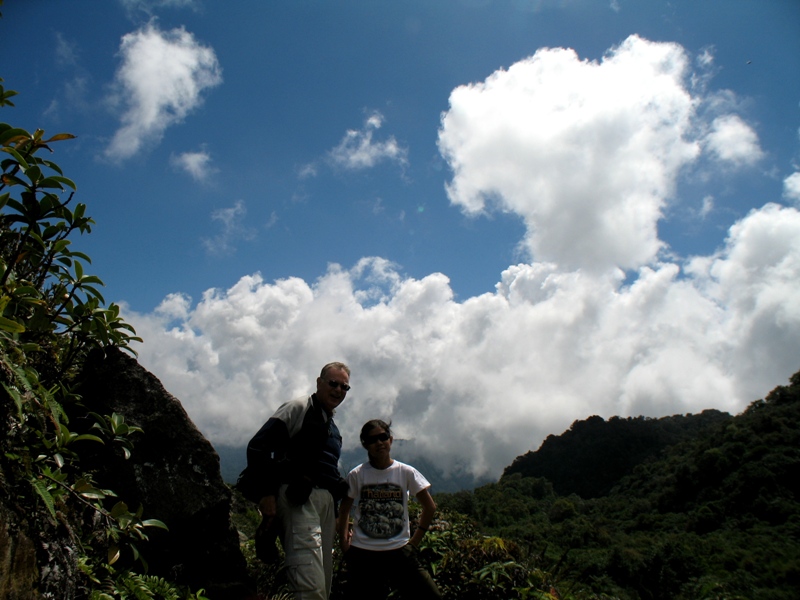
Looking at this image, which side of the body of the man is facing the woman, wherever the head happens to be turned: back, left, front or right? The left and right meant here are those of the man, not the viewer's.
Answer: left

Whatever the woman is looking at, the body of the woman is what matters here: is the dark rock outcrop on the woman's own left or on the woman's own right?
on the woman's own right

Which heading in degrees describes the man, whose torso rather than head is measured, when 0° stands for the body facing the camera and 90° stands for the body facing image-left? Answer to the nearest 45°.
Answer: approximately 315°

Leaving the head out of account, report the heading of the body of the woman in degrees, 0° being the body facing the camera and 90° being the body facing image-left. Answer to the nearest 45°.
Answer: approximately 0°
